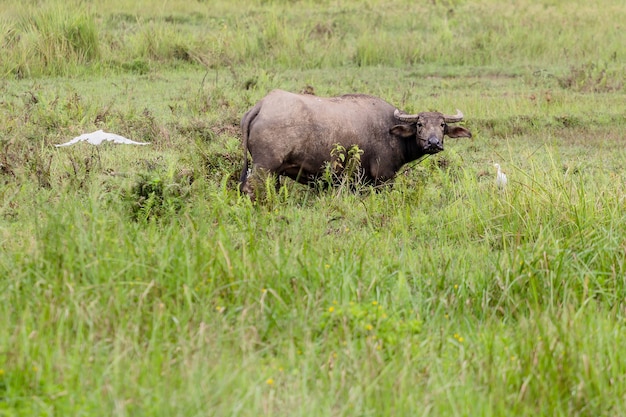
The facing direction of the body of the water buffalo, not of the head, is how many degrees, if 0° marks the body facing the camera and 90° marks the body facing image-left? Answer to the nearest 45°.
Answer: approximately 270°

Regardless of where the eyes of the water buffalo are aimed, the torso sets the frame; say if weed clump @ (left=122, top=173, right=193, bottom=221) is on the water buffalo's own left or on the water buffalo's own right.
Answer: on the water buffalo's own right

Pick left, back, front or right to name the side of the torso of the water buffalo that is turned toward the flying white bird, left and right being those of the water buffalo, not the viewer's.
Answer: back

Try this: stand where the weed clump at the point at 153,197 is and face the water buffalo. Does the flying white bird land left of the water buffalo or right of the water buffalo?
left
